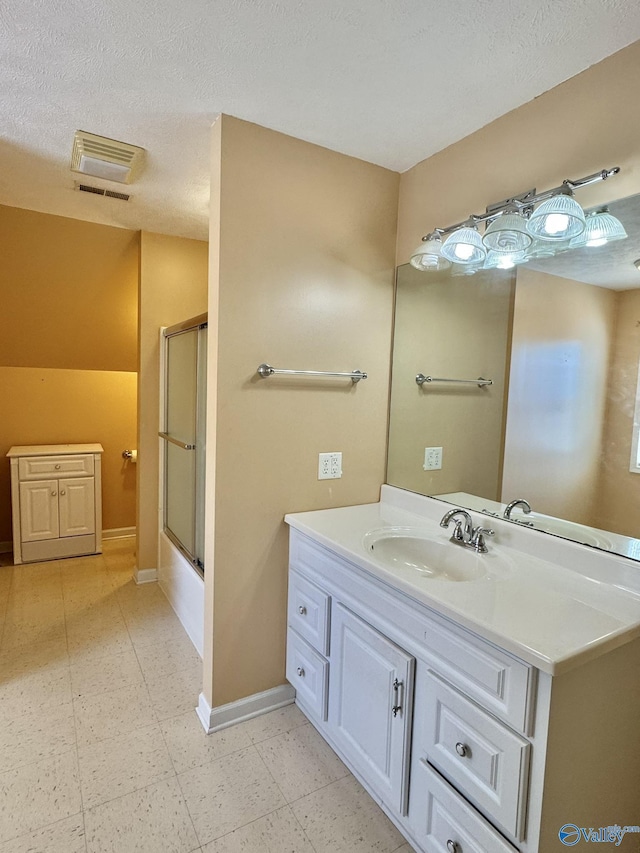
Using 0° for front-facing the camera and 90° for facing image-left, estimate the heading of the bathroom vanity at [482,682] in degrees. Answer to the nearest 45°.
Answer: approximately 45°

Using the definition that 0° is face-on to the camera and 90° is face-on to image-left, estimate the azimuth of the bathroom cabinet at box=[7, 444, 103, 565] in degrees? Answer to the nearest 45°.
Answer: approximately 0°

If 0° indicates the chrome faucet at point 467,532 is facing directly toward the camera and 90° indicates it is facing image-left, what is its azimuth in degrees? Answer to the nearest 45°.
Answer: approximately 45°

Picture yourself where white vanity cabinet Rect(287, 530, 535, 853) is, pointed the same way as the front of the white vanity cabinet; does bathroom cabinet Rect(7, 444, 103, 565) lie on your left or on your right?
on your right

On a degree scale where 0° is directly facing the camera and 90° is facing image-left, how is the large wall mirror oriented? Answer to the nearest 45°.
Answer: approximately 45°

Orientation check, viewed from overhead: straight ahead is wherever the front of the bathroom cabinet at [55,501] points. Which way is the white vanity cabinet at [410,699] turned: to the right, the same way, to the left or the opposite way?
to the right

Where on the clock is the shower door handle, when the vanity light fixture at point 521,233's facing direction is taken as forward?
The shower door handle is roughly at 2 o'clock from the vanity light fixture.
